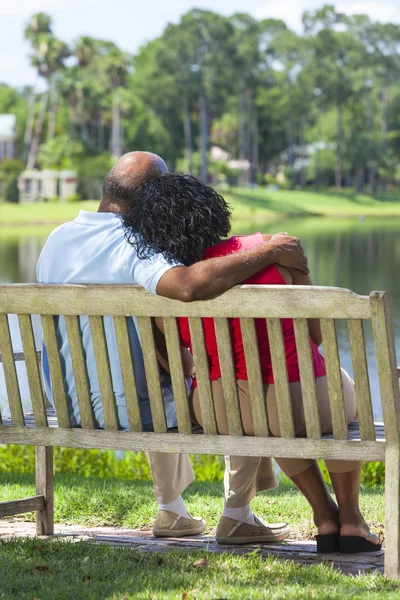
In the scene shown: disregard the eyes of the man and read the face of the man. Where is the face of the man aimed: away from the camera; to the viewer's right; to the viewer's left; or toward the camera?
away from the camera

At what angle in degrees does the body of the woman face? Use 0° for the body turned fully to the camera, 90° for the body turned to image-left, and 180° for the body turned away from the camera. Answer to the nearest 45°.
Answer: approximately 225°

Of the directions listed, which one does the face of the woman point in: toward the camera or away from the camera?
away from the camera

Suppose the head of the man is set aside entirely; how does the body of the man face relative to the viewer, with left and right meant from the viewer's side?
facing away from the viewer and to the right of the viewer
